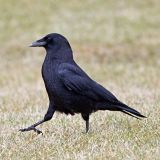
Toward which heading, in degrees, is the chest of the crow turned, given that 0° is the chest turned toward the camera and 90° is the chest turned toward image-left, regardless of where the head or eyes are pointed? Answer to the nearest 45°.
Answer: approximately 90°
